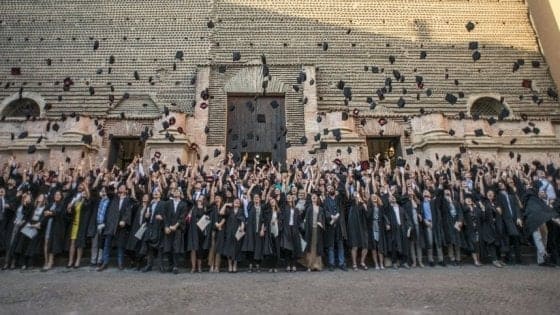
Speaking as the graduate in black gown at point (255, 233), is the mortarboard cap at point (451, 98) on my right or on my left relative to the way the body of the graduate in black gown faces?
on my left

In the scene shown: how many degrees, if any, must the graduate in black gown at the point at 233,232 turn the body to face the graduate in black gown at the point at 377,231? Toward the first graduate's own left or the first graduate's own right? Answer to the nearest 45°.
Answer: approximately 90° to the first graduate's own left

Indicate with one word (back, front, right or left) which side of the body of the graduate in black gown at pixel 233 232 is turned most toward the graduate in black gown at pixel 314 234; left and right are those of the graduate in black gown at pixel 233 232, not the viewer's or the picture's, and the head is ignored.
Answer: left

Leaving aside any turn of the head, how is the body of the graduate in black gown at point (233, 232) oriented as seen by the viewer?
toward the camera

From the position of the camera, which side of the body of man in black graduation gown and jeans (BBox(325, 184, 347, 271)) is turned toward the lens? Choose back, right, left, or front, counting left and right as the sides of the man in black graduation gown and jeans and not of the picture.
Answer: front

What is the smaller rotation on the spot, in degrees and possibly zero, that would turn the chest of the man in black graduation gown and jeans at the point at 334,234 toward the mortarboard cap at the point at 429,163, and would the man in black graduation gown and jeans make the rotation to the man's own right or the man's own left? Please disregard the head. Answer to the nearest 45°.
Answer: approximately 135° to the man's own left

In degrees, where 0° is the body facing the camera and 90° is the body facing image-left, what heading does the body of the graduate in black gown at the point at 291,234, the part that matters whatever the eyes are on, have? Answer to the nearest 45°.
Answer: approximately 0°

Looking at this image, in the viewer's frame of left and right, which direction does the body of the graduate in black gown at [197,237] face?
facing the viewer

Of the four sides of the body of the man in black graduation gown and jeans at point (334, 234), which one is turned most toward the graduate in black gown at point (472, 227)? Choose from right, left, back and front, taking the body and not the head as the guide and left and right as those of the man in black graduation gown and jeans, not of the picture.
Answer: left

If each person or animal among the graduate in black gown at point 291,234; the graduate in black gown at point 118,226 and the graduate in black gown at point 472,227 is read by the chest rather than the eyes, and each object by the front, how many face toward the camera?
3

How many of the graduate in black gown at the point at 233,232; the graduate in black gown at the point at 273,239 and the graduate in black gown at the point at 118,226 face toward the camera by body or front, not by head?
3
